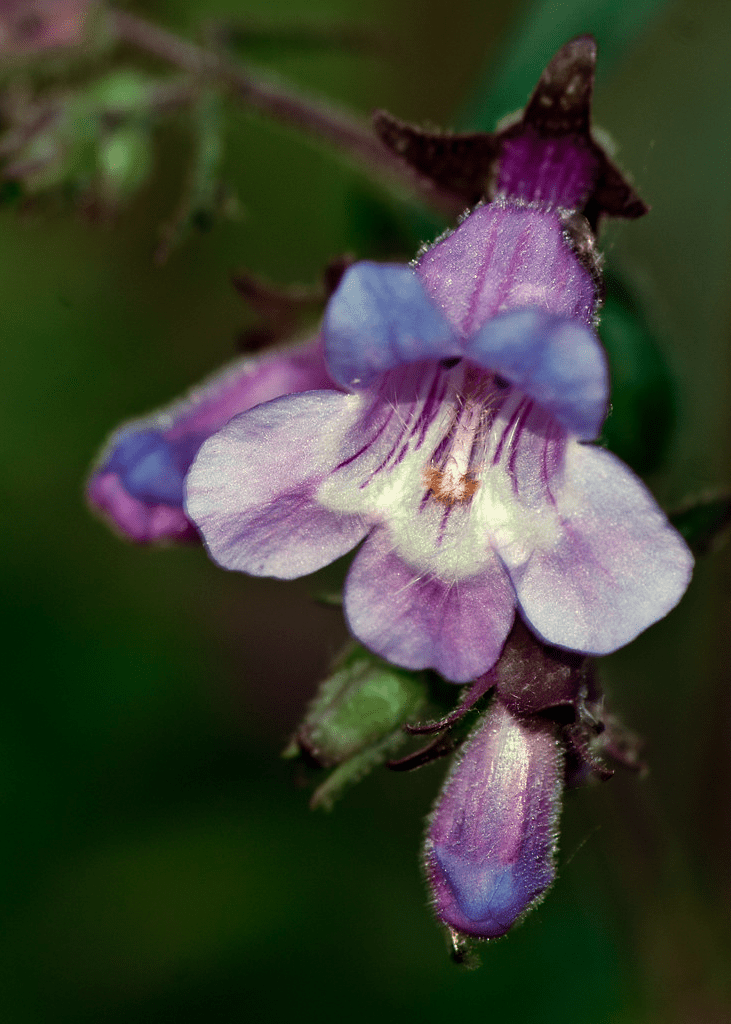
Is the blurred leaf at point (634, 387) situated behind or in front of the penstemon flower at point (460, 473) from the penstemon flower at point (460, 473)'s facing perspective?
behind

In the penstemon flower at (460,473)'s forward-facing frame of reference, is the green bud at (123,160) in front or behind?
behind

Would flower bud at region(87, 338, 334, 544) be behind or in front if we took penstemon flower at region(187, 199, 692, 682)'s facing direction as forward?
behind

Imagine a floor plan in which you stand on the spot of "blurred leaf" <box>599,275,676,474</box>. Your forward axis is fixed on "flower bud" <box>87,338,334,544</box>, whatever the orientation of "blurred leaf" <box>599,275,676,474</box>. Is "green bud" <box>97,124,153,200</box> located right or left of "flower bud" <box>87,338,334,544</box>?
right

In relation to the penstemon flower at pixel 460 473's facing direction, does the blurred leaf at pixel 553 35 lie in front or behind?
behind

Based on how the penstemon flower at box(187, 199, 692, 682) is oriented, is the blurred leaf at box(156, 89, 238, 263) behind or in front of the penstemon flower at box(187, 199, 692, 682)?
behind

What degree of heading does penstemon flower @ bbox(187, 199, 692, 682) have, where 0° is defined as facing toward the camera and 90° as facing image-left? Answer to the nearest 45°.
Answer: approximately 0°
